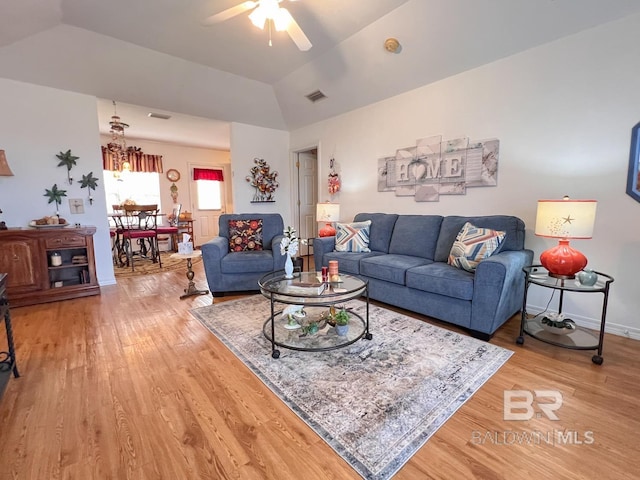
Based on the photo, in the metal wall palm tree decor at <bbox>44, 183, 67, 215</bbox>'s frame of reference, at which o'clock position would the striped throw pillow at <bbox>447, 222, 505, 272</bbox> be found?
The striped throw pillow is roughly at 11 o'clock from the metal wall palm tree decor.

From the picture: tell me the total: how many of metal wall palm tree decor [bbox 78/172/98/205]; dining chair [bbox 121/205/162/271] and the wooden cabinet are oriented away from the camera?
1

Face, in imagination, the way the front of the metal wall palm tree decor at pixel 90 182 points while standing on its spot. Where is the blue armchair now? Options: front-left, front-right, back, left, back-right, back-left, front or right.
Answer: front-left

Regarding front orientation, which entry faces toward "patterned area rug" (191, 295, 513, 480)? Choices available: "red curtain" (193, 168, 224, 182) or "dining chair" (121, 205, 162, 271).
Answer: the red curtain

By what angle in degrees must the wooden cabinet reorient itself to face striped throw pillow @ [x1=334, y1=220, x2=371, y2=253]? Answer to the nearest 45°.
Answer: approximately 45° to its left

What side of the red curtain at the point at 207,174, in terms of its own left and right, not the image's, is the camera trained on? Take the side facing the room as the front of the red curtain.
front

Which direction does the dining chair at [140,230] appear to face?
away from the camera

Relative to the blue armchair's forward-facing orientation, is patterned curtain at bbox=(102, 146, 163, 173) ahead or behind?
behind

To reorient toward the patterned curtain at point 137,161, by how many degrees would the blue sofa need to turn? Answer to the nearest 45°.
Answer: approximately 45° to its right

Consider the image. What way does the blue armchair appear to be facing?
toward the camera

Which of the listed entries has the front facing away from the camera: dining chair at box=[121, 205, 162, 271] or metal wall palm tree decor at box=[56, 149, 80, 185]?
the dining chair

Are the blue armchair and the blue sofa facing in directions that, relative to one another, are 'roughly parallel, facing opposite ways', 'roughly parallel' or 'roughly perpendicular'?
roughly perpendicular

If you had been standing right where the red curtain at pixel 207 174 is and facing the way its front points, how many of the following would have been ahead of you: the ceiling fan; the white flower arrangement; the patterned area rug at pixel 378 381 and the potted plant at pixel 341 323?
4

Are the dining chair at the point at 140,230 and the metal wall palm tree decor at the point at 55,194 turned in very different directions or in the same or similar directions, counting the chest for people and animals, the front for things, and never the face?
very different directions
